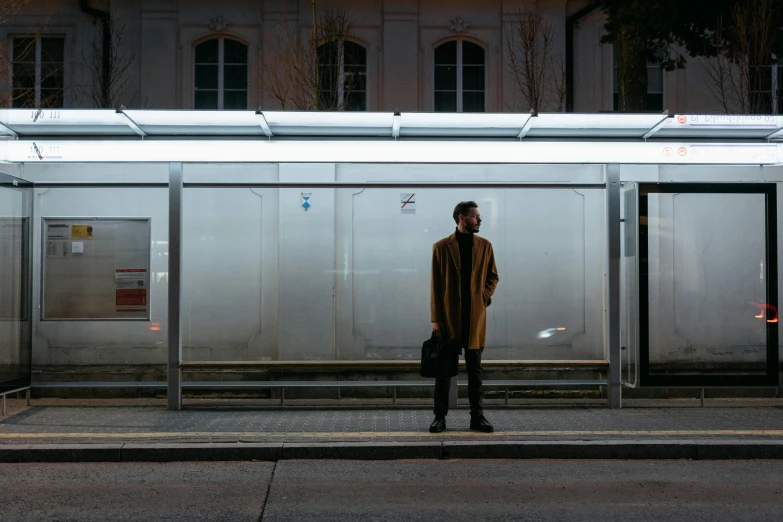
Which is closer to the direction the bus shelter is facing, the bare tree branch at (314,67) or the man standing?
the man standing

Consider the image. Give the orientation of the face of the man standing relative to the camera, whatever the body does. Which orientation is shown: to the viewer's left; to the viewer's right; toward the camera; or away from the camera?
to the viewer's right

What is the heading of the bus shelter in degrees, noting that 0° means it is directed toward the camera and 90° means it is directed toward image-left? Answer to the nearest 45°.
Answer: approximately 0°

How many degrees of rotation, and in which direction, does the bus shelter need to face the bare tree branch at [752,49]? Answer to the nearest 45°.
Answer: approximately 135° to its left

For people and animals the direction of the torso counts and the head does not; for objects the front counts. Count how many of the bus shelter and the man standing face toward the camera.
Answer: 2

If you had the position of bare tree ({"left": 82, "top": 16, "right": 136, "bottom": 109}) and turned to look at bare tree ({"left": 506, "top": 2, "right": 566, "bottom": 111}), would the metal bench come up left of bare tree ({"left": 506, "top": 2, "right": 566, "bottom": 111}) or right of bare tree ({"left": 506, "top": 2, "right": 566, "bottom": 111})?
right

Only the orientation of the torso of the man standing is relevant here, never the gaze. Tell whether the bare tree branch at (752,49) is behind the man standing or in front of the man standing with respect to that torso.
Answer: behind
